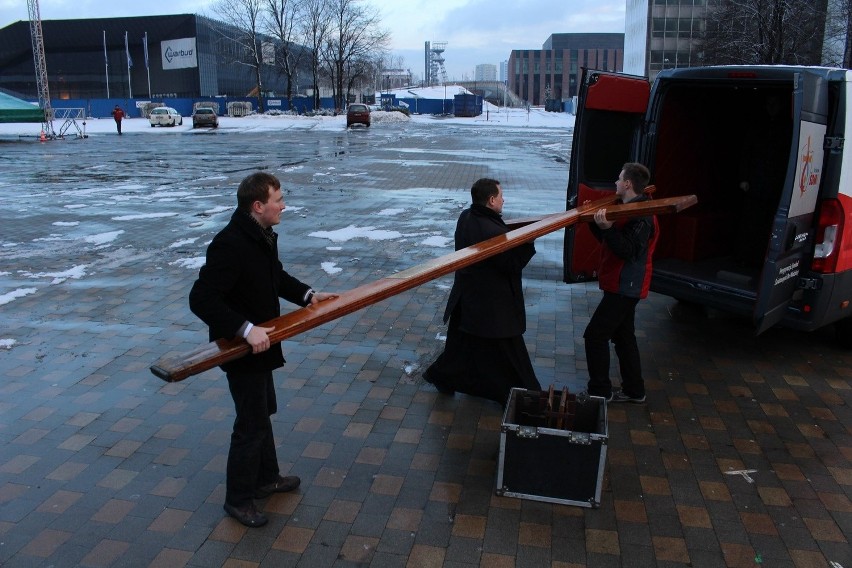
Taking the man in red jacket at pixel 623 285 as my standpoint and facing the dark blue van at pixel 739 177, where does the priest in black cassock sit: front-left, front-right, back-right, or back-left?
back-left

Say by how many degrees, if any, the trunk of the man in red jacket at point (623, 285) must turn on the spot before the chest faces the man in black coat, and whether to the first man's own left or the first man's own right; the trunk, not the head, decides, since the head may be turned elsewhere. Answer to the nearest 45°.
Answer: approximately 45° to the first man's own left

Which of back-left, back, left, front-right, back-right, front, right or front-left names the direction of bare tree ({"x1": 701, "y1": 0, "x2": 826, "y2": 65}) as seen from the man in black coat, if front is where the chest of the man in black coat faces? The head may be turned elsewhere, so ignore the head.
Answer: front-left

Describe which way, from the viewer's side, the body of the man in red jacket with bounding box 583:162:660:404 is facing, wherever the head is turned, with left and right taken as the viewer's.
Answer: facing to the left of the viewer

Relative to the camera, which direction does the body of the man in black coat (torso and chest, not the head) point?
to the viewer's right

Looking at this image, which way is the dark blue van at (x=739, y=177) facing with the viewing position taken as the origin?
facing away from the viewer and to the right of the viewer

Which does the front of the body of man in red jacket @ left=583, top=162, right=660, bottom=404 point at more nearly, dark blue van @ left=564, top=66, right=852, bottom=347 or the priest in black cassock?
the priest in black cassock

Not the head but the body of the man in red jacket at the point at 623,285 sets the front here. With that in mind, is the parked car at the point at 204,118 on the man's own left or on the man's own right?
on the man's own right

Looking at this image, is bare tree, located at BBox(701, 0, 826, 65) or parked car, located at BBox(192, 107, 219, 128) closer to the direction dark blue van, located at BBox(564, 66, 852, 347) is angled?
the bare tree

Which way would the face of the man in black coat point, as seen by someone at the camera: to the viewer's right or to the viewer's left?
to the viewer's right

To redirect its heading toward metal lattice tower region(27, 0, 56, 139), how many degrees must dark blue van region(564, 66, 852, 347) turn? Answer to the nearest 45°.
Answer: approximately 90° to its left

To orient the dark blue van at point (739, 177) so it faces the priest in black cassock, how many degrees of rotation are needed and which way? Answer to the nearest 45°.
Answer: approximately 180°
